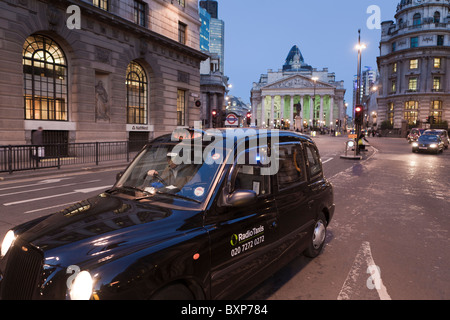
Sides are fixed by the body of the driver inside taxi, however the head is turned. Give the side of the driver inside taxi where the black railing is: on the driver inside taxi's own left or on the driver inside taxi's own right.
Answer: on the driver inside taxi's own right

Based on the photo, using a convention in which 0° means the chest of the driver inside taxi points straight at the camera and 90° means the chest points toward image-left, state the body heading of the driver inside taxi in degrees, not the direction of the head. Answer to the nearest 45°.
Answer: approximately 45°

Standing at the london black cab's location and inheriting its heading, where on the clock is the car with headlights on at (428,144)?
The car with headlights on is roughly at 6 o'clock from the london black cab.

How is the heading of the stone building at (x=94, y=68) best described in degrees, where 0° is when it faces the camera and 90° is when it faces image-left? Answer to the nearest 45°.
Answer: approximately 315°

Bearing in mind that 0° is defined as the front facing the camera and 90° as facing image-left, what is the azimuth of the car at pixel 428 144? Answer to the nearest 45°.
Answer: approximately 45°

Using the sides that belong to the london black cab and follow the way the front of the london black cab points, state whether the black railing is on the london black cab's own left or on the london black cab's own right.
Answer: on the london black cab's own right
